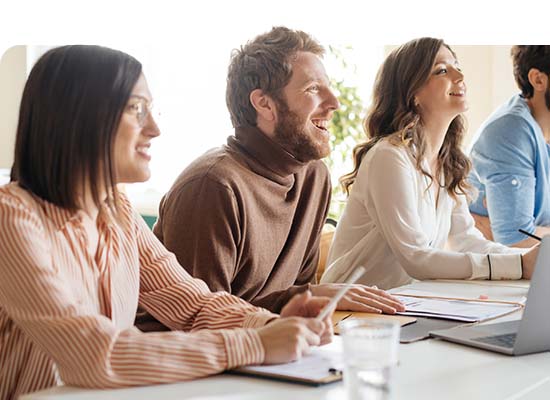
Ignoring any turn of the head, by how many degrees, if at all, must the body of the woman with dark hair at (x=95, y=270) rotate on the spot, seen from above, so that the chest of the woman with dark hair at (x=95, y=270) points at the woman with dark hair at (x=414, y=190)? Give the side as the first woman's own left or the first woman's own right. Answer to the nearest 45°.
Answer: approximately 90° to the first woman's own left

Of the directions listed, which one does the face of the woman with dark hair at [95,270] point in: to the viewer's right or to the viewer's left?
to the viewer's right

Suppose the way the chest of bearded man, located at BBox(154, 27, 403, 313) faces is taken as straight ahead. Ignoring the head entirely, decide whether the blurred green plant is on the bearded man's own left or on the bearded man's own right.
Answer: on the bearded man's own left

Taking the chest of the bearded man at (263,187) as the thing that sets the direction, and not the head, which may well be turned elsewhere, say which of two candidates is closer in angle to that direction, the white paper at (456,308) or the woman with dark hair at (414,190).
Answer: the white paper

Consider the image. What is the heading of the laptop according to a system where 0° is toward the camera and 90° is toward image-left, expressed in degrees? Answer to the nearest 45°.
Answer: approximately 135°

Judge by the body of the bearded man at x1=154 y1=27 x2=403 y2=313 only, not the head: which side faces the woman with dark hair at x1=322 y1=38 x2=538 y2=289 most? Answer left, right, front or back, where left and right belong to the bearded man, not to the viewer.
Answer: left

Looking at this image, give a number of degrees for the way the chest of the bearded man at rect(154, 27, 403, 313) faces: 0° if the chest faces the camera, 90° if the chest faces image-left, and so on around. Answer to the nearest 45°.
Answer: approximately 315°

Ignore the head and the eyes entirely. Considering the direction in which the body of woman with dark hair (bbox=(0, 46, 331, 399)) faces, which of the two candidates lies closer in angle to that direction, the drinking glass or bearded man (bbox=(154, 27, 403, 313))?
the drinking glass
